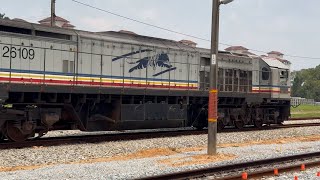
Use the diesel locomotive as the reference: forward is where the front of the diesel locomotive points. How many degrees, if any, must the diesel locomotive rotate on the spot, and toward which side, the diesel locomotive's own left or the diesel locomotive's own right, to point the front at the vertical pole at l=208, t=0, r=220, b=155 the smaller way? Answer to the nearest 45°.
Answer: approximately 90° to the diesel locomotive's own right

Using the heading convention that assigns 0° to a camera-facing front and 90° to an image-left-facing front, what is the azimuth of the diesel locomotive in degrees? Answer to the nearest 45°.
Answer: approximately 225°

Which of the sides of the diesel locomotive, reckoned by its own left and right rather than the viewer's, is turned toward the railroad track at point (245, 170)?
right
